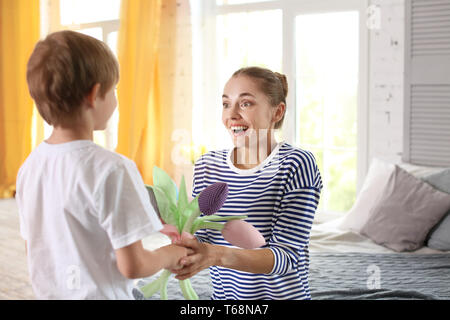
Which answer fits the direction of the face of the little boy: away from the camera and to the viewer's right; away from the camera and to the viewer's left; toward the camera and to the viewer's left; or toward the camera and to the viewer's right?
away from the camera and to the viewer's right

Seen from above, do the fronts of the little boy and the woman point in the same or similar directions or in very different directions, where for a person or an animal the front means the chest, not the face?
very different directions

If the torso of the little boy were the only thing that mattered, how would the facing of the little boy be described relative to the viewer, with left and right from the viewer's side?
facing away from the viewer and to the right of the viewer

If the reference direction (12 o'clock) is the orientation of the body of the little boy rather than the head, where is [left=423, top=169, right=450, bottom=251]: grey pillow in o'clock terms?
The grey pillow is roughly at 12 o'clock from the little boy.

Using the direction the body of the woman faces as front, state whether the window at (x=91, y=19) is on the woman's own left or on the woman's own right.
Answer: on the woman's own right
